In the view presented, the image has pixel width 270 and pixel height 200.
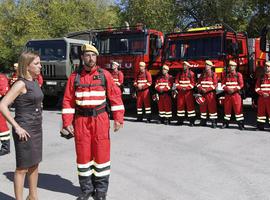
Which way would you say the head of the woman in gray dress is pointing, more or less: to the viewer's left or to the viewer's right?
to the viewer's right

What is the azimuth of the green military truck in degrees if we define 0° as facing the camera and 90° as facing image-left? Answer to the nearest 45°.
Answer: approximately 45°

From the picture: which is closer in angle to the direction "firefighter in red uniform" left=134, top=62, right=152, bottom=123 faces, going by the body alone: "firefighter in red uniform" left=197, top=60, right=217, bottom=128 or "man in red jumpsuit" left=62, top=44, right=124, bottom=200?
the man in red jumpsuit

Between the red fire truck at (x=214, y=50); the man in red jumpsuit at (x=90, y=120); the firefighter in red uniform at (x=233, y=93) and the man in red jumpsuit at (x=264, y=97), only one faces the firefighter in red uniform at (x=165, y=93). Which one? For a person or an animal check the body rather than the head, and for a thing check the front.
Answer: the red fire truck

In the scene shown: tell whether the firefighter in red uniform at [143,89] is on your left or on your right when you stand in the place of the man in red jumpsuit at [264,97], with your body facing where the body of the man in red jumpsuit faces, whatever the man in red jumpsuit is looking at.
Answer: on your right

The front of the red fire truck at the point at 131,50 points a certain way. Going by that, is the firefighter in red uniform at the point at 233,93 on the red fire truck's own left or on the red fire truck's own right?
on the red fire truck's own left

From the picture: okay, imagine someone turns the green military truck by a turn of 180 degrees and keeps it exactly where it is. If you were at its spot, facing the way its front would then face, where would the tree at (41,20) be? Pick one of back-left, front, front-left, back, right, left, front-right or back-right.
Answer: front-left

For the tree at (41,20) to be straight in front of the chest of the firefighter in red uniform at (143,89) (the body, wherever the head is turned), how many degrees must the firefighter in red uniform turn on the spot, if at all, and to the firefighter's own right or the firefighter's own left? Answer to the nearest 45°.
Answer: approximately 180°

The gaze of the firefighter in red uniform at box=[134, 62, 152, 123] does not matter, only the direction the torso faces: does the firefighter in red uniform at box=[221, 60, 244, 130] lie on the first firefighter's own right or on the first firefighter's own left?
on the first firefighter's own left
